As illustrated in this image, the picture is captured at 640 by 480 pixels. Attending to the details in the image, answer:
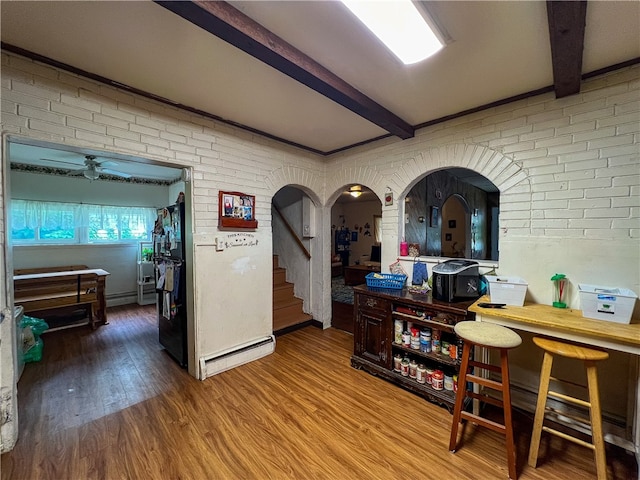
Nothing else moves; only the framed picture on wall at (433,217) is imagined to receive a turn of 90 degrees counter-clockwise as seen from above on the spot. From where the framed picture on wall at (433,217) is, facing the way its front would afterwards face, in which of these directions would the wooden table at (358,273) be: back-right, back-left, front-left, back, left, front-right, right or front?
back-left

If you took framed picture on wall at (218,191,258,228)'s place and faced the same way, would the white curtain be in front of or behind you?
behind

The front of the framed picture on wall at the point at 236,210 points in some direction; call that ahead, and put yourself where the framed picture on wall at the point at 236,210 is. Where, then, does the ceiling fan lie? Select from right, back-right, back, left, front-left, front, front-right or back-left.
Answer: back

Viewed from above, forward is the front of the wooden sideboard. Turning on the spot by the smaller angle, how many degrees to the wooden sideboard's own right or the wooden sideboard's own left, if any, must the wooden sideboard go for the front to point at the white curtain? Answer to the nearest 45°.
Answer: approximately 45° to the wooden sideboard's own right

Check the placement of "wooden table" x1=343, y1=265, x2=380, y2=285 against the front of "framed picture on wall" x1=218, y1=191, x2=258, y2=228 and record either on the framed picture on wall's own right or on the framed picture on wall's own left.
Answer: on the framed picture on wall's own left

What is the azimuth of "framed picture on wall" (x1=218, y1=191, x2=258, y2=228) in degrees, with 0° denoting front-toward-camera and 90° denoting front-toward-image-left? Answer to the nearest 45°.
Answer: approximately 315°
